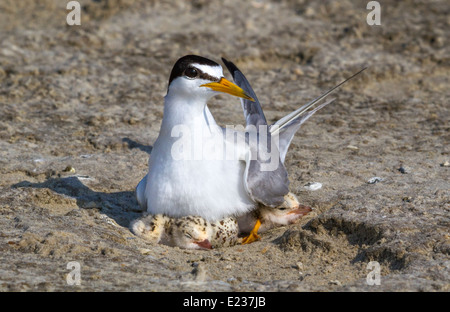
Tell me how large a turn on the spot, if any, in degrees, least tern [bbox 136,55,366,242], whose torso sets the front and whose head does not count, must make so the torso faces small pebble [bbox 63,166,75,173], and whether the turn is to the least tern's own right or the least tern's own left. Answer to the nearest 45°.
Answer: approximately 90° to the least tern's own right

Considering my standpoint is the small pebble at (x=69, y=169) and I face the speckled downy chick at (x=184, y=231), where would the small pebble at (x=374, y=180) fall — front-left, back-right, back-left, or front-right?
front-left

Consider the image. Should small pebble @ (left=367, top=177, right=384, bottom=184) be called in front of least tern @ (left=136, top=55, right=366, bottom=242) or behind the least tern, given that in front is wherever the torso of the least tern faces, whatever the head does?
behind

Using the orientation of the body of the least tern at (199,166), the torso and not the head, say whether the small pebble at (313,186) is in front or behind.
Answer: behind

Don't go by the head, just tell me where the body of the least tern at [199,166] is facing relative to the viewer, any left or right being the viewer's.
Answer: facing the viewer and to the left of the viewer
